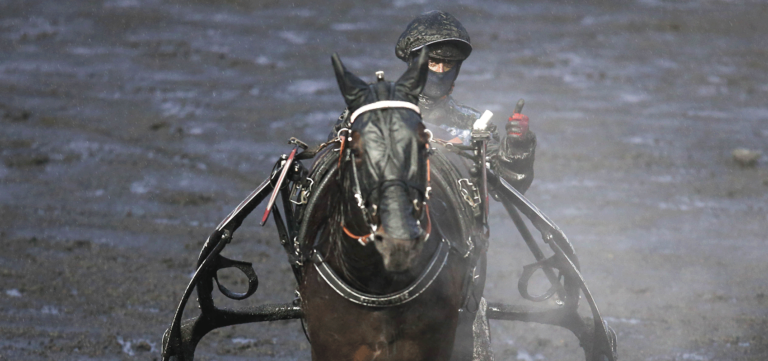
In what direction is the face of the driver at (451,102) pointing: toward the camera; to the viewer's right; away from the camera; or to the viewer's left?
toward the camera

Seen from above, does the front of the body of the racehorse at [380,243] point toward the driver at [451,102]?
no

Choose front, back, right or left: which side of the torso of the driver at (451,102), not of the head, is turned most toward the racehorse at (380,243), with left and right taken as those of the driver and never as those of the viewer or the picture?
front

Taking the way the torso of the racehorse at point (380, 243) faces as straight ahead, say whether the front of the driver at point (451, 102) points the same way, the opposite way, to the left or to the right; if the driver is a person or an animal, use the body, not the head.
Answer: the same way

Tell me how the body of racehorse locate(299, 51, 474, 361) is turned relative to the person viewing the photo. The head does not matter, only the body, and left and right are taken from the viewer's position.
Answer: facing the viewer

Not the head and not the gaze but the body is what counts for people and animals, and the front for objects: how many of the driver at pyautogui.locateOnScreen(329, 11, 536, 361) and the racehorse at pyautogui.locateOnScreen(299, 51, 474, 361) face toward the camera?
2
